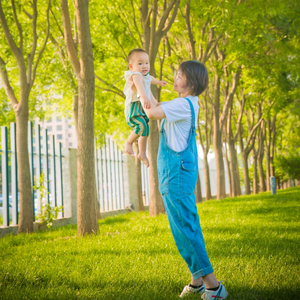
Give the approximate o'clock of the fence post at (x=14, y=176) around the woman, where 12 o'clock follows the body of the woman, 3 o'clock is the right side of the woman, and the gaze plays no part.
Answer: The fence post is roughly at 2 o'clock from the woman.

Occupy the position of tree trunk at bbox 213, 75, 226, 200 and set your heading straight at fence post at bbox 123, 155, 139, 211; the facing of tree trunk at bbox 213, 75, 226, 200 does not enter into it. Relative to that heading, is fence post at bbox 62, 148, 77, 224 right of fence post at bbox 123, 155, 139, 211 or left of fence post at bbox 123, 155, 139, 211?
left

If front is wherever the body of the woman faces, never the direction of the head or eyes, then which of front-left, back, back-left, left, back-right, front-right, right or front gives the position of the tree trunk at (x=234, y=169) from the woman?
right

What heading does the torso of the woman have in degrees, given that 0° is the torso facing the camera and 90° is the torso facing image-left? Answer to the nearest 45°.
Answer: approximately 90°

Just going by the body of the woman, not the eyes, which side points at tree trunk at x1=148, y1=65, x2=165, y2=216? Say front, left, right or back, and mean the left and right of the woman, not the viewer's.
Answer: right

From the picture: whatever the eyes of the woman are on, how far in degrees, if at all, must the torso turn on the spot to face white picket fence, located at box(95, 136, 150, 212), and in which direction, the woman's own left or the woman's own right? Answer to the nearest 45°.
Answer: approximately 90° to the woman's own right

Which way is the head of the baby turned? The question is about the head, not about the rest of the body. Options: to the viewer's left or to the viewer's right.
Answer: to the viewer's right

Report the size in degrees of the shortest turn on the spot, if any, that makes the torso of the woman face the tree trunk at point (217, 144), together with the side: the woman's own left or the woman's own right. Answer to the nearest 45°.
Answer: approximately 90° to the woman's own right

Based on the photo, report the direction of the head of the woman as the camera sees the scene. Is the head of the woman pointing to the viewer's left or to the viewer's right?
to the viewer's left

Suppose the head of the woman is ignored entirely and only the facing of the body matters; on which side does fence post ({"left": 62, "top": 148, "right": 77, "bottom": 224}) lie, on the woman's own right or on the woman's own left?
on the woman's own right
